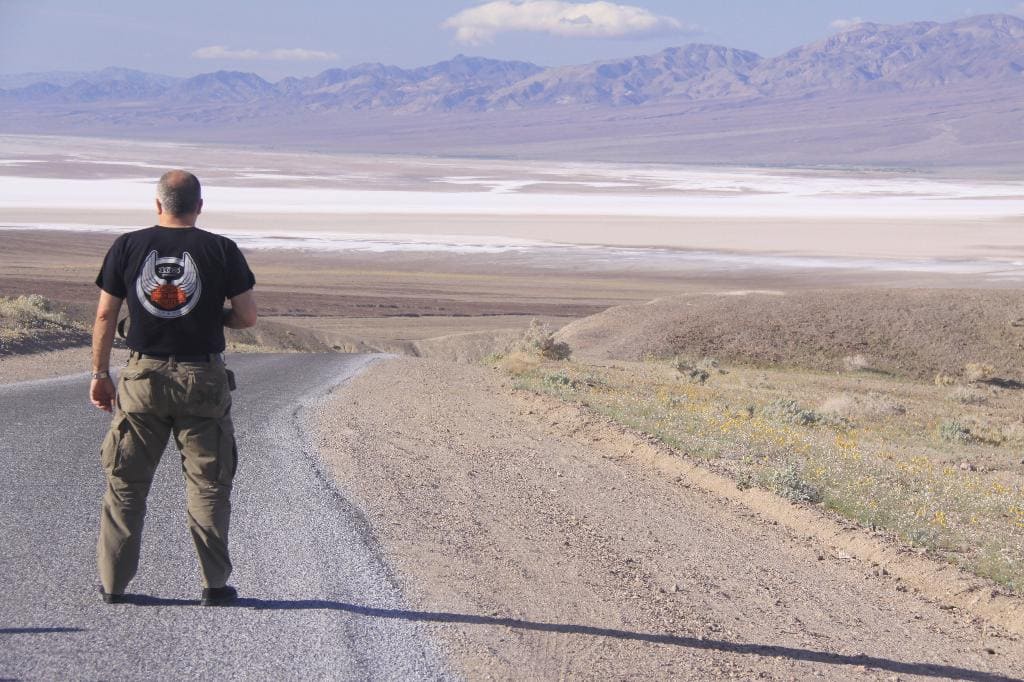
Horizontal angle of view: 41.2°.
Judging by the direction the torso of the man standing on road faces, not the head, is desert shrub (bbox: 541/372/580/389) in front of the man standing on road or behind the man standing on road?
in front

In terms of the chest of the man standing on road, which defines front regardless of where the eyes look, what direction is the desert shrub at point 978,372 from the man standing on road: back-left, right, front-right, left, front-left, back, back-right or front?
front-right

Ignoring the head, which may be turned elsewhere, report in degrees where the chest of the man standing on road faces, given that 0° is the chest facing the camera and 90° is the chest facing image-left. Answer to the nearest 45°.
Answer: approximately 180°

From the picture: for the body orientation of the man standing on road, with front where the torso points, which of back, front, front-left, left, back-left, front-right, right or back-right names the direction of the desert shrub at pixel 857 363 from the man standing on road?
front-right

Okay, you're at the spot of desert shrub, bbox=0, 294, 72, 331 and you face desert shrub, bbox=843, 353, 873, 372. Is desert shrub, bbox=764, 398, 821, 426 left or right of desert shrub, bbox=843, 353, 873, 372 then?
right

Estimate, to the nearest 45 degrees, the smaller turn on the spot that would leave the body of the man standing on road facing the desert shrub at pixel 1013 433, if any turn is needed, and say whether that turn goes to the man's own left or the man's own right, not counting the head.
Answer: approximately 45° to the man's own right

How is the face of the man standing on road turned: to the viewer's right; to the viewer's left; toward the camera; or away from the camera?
away from the camera

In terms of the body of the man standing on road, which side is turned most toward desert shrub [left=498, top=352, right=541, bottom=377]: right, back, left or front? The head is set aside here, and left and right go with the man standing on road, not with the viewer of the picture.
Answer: front

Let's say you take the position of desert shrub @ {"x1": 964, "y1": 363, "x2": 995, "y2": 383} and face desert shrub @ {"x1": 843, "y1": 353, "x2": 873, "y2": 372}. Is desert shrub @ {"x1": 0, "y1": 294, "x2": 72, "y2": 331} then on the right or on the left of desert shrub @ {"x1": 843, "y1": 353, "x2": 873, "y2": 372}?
left

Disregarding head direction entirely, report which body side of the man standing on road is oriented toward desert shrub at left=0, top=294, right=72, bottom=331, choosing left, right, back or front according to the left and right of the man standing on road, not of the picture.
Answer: front
